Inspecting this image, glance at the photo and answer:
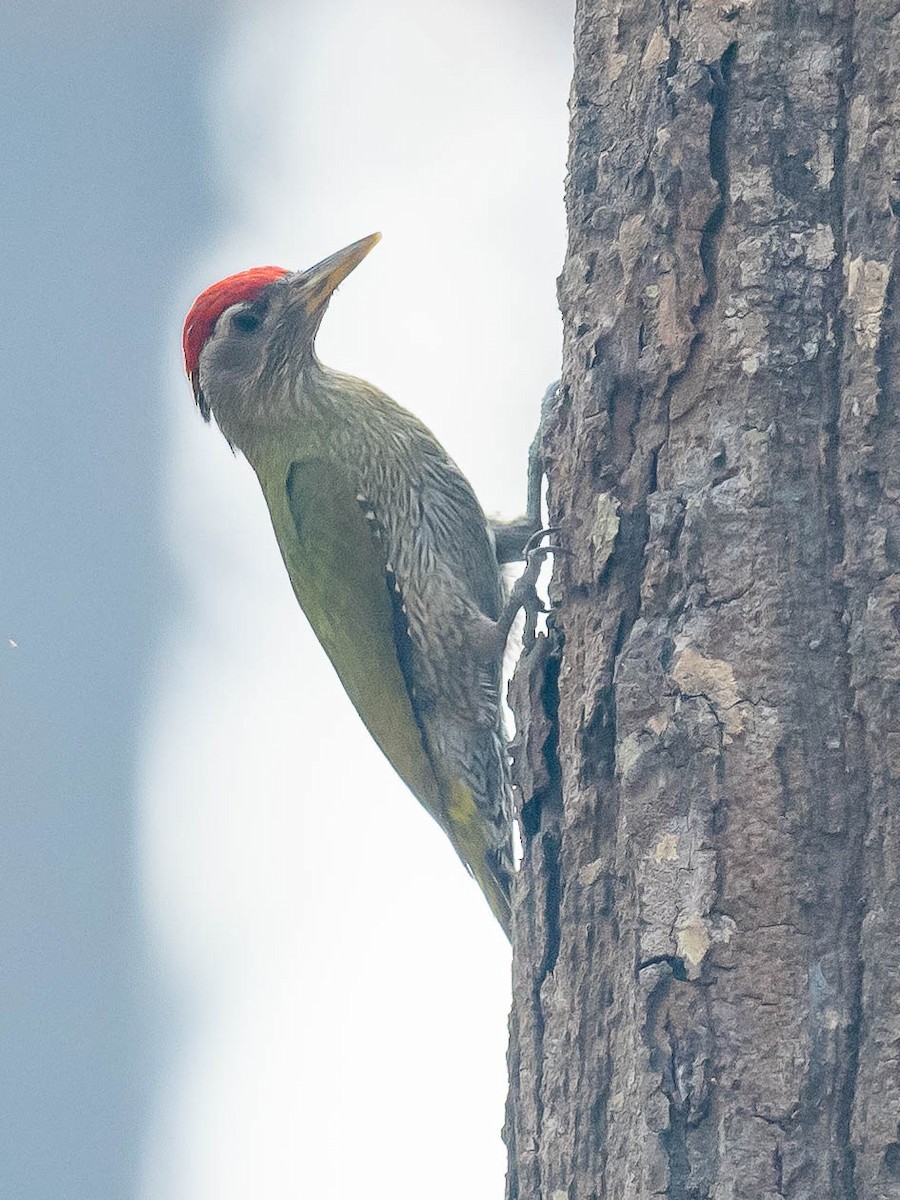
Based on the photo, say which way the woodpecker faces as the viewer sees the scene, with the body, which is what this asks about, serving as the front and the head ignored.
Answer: to the viewer's right
